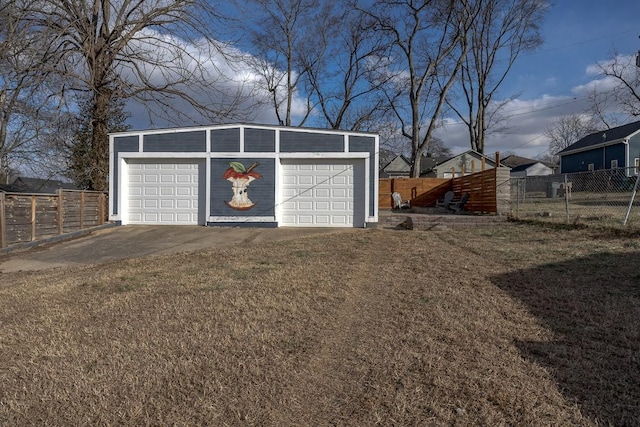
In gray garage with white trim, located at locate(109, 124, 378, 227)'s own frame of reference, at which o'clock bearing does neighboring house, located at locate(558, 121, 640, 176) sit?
The neighboring house is roughly at 8 o'clock from the gray garage with white trim.

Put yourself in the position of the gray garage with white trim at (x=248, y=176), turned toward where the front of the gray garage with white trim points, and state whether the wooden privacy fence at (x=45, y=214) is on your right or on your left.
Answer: on your right

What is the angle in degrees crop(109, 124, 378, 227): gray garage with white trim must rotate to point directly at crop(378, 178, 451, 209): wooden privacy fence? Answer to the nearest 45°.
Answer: approximately 135° to its left

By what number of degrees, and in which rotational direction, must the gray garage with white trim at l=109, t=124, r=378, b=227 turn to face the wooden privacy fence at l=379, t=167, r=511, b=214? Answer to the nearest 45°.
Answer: approximately 90° to its left

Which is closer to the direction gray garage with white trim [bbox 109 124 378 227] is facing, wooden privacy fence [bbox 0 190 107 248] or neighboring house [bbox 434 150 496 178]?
the wooden privacy fence

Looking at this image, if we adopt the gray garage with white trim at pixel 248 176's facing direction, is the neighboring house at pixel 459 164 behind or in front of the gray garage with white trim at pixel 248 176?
behind

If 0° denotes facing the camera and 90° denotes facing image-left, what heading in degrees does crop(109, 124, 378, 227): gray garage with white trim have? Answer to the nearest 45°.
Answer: approximately 0°

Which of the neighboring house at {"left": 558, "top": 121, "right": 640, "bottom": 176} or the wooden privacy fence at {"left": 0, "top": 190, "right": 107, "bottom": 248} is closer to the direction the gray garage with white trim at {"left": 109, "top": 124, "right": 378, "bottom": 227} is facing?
the wooden privacy fence
